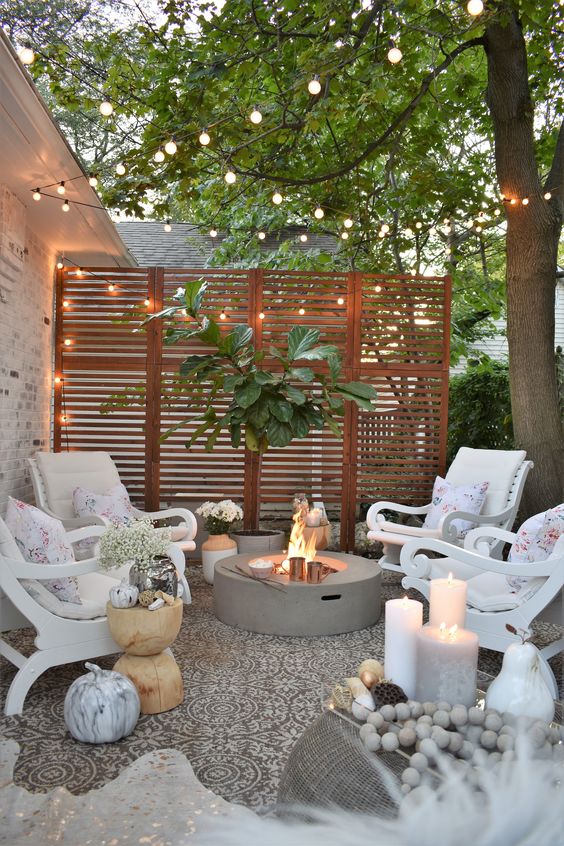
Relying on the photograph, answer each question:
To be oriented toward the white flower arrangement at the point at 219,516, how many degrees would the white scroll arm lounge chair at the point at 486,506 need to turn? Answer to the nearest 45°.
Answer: approximately 45° to its right

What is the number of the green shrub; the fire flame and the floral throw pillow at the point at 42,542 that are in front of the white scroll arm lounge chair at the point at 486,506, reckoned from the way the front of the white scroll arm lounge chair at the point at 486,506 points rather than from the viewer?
2

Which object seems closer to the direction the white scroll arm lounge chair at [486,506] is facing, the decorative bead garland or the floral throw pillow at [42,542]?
the floral throw pillow

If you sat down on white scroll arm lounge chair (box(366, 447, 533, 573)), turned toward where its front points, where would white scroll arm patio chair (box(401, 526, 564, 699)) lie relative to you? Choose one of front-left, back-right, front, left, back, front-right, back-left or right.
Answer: front-left

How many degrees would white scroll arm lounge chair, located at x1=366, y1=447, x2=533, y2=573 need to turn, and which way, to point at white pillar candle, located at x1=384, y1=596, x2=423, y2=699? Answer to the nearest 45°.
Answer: approximately 45° to its left

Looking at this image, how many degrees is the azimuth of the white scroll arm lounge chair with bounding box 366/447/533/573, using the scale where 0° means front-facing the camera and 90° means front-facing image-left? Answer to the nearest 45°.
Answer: approximately 45°

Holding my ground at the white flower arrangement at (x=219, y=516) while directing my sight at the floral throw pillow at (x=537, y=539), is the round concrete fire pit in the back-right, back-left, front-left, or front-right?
front-right

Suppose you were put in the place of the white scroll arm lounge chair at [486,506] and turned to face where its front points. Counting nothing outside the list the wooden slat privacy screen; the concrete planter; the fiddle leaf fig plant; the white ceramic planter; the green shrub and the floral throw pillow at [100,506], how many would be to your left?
0

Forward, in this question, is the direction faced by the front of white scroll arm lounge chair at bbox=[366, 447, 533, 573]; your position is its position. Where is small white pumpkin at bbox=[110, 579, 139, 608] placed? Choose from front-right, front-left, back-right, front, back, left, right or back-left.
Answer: front

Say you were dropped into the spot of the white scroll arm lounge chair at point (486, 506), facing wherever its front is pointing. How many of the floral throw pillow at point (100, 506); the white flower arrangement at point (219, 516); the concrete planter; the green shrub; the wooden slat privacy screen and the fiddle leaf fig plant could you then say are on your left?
0

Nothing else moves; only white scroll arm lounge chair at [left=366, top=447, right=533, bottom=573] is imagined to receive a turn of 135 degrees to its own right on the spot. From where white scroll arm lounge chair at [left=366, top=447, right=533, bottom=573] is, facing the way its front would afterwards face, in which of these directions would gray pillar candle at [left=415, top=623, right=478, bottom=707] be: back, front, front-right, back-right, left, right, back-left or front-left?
back

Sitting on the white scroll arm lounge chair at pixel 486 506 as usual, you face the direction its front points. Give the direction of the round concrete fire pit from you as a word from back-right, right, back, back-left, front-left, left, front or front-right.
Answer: front

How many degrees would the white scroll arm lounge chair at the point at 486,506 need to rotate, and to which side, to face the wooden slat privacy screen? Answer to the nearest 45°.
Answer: approximately 90° to its right

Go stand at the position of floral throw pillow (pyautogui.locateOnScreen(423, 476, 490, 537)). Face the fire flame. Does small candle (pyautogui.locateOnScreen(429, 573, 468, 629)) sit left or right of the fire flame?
left

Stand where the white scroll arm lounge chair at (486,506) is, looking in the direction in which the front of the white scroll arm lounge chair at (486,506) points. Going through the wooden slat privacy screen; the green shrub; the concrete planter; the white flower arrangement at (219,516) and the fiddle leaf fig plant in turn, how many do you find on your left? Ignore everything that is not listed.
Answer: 0

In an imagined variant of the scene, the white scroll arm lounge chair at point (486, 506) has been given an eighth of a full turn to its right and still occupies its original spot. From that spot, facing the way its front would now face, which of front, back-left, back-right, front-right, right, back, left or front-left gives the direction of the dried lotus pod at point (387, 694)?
left

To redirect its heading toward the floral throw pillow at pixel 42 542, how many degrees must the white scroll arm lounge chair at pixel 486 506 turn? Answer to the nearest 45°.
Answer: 0° — it already faces it

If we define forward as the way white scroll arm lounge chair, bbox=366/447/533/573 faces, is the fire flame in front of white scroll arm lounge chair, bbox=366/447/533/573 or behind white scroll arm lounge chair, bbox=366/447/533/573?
in front

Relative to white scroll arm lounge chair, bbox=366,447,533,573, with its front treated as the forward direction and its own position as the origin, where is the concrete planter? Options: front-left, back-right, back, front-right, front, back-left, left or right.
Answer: front-right

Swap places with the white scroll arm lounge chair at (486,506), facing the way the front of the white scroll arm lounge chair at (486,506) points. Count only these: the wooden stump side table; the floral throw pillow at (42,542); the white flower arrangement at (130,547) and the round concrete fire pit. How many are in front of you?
4

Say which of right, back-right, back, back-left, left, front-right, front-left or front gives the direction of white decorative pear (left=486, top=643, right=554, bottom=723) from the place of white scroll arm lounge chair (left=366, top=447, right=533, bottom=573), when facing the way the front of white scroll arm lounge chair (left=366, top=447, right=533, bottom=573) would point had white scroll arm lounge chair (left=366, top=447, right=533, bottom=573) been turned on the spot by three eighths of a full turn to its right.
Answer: back
